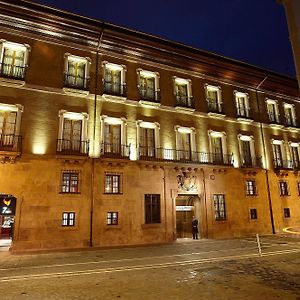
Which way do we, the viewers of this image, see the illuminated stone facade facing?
facing the viewer and to the right of the viewer
